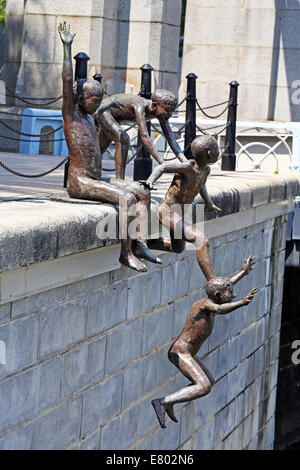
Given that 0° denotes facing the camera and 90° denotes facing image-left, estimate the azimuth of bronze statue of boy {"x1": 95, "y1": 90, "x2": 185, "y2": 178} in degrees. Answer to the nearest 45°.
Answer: approximately 315°

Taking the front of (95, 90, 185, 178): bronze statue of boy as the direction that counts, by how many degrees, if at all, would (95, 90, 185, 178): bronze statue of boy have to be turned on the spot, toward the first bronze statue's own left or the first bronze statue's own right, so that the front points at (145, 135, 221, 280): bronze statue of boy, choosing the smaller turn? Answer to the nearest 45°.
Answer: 0° — it already faces it

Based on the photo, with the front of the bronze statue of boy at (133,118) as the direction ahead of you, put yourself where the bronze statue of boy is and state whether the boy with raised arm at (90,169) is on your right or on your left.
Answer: on your right

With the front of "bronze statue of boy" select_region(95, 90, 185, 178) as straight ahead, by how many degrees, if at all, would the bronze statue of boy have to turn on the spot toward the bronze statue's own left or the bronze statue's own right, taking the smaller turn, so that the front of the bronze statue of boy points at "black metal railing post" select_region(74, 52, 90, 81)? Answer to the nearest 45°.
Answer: approximately 180°

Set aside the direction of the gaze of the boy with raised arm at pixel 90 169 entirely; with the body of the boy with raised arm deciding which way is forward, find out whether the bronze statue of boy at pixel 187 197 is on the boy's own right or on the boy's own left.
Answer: on the boy's own left

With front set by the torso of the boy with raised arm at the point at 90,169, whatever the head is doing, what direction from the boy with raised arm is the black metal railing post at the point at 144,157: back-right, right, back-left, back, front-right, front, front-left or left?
back-left

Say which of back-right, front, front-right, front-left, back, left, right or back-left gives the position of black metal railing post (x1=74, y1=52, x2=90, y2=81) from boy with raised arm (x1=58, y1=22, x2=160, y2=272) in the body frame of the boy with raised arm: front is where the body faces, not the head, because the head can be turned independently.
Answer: back-left
